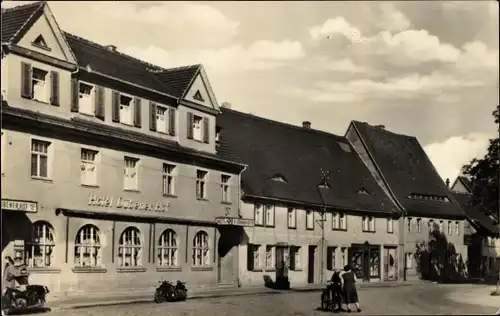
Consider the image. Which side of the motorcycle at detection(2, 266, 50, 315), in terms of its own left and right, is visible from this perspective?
left

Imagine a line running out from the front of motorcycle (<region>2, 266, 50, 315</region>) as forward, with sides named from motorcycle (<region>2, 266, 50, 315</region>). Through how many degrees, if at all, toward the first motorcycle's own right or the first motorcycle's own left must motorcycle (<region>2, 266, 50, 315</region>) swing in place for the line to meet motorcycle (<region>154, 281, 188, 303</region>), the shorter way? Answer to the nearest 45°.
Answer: approximately 135° to the first motorcycle's own right

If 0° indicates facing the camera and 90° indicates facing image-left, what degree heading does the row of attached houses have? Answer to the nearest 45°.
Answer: approximately 315°
